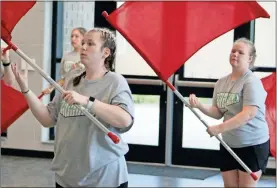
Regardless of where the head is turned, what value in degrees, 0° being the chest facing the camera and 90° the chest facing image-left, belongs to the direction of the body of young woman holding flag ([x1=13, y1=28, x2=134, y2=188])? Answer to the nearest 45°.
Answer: approximately 45°

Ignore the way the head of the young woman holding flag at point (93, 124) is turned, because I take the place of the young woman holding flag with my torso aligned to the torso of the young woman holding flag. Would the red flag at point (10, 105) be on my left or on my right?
on my right

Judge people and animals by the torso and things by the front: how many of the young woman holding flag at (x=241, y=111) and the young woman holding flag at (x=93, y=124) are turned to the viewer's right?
0

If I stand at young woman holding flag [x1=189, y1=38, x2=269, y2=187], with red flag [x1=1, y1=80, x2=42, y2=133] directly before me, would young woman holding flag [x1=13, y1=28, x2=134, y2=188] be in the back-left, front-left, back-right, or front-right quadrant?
front-left

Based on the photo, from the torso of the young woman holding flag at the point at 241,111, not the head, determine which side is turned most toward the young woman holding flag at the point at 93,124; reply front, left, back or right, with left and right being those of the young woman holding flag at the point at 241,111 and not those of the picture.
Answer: front

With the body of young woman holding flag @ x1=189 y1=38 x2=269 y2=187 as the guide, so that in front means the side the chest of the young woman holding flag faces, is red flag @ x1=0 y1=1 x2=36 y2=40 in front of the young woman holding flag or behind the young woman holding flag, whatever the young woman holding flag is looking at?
in front

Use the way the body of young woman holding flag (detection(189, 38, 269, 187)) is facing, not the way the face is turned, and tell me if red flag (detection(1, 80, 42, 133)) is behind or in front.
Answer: in front

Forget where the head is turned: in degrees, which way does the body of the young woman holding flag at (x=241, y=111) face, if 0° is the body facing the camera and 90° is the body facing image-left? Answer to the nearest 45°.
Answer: approximately 45°
